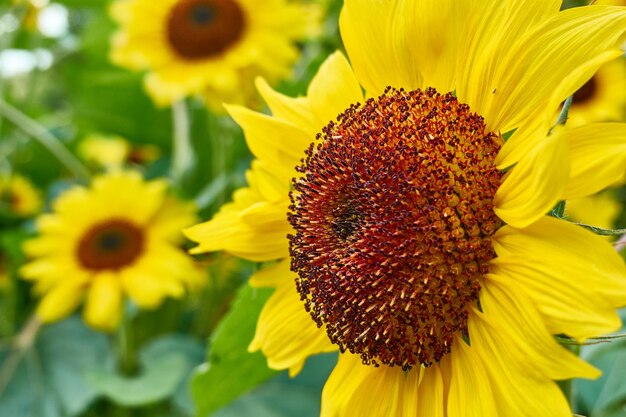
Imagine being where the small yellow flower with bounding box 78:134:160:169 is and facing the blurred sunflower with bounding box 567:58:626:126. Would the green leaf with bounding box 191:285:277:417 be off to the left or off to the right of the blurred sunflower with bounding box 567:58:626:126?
right

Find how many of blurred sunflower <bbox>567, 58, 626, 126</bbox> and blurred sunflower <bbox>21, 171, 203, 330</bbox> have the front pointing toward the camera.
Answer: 2

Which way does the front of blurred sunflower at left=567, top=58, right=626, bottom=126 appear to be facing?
toward the camera

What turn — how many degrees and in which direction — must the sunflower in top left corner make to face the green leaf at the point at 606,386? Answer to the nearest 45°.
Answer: approximately 45° to its left

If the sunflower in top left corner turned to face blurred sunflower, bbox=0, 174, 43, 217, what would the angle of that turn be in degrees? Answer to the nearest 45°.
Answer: approximately 135° to its right

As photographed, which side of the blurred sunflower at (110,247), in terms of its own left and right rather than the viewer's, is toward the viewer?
front

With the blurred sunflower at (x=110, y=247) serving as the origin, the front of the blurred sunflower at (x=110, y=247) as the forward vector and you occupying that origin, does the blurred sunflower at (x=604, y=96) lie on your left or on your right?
on your left

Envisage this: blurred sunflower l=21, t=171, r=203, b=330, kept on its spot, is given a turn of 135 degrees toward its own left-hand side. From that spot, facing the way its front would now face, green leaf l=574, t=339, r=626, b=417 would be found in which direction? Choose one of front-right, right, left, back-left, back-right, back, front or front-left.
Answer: right
